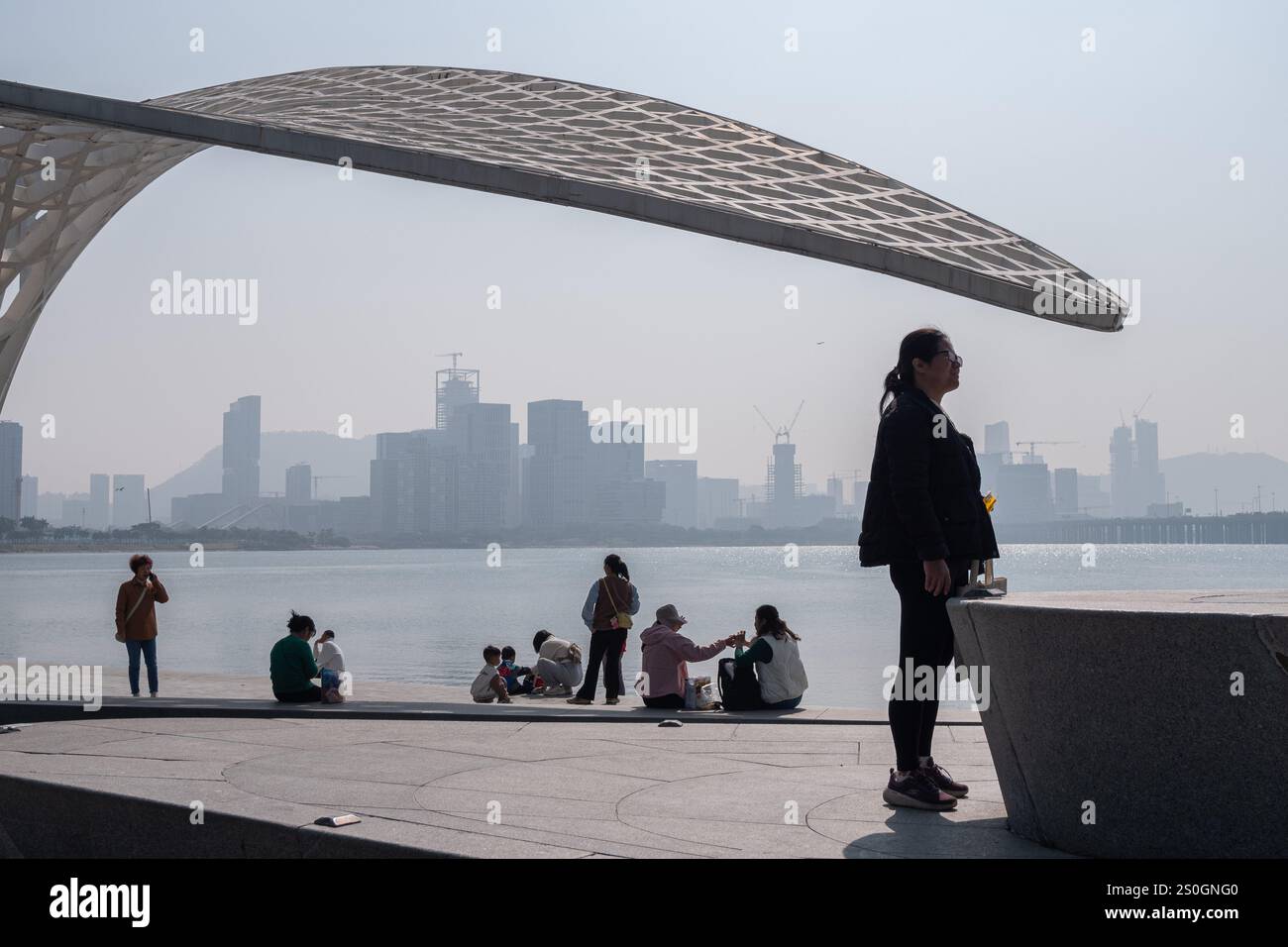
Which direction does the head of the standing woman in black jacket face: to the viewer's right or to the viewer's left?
to the viewer's right

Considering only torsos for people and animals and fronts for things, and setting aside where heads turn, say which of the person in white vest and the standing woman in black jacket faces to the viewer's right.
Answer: the standing woman in black jacket

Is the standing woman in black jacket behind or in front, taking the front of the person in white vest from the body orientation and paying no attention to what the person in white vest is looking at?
behind

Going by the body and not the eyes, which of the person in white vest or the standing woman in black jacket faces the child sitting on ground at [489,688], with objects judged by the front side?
the person in white vest

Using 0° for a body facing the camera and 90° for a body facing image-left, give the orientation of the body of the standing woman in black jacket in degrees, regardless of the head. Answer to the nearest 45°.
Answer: approximately 270°

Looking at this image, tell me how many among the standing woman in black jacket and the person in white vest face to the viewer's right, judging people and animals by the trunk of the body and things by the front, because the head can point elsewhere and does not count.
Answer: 1

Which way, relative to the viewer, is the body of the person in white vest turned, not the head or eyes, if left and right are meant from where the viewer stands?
facing away from the viewer and to the left of the viewer
